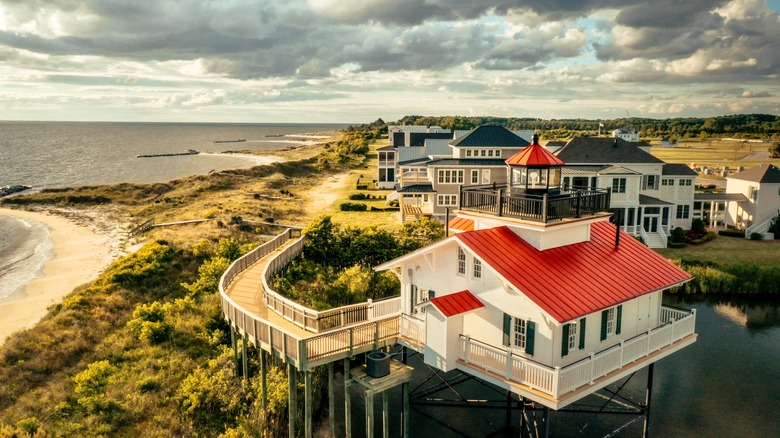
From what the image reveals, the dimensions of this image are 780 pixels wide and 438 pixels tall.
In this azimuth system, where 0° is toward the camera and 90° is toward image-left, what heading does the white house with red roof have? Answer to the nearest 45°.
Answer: approximately 45°

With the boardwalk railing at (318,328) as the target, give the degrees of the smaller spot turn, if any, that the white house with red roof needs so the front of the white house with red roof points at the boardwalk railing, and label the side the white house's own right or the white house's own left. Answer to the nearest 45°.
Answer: approximately 45° to the white house's own right

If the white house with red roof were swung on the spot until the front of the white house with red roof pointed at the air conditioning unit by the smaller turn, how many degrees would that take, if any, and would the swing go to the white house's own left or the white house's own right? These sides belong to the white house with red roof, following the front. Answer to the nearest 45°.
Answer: approximately 45° to the white house's own right

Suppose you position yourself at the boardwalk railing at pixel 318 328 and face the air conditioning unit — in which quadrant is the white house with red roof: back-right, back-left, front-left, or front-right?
front-left
